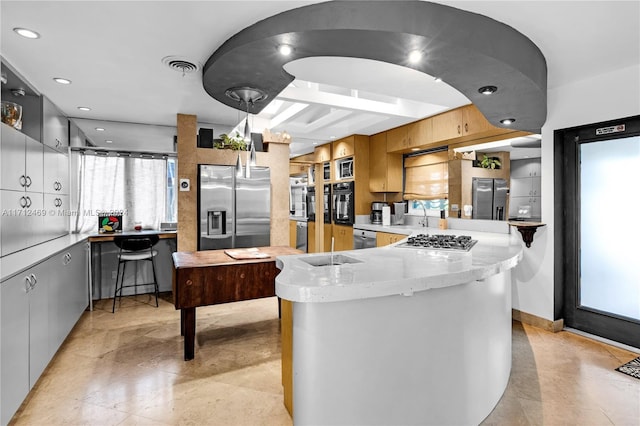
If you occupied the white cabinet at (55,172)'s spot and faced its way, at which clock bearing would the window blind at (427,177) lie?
The window blind is roughly at 11 o'clock from the white cabinet.

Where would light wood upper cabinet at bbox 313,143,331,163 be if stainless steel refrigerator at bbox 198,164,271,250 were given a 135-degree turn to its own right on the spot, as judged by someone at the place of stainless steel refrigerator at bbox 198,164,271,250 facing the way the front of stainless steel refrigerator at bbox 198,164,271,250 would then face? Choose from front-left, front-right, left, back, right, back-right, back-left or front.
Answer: right

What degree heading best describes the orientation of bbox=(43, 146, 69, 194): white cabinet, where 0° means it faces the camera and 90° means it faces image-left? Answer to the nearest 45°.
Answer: approximately 315°

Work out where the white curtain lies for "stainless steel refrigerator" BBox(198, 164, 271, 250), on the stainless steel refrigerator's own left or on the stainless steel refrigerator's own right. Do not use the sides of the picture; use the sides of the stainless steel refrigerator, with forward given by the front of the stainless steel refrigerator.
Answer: on the stainless steel refrigerator's own right

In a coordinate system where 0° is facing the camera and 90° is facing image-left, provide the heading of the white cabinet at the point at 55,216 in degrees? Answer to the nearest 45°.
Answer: approximately 315°

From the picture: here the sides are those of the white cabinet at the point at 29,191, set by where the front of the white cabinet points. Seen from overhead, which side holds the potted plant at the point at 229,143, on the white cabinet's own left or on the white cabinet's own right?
on the white cabinet's own left

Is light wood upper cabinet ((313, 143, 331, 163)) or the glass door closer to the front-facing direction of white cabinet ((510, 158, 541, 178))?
the glass door

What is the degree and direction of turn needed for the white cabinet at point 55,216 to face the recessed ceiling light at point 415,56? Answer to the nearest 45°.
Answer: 0° — it already faces it
